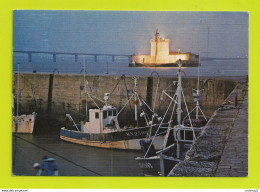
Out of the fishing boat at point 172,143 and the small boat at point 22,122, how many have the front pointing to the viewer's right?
1

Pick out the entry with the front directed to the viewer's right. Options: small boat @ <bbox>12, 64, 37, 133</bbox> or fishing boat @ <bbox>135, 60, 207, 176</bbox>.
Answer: the small boat

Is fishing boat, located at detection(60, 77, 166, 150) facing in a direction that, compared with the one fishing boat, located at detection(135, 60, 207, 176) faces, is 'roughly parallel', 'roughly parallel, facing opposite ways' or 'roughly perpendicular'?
roughly perpendicular

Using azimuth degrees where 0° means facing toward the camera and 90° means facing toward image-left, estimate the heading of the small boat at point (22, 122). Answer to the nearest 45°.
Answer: approximately 270°
